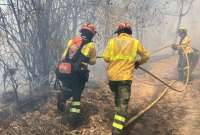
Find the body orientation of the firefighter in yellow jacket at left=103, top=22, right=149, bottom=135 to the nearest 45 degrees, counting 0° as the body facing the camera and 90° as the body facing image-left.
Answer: approximately 180°

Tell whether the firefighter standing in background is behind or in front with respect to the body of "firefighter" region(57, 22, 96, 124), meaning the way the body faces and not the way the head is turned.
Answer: in front

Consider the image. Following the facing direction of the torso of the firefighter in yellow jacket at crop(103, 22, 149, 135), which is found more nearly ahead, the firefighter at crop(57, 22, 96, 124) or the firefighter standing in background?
the firefighter standing in background

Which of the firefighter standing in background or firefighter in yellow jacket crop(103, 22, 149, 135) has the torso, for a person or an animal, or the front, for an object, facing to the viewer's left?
the firefighter standing in background

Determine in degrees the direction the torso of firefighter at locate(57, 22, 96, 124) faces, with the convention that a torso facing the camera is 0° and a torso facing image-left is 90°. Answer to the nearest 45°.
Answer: approximately 225°

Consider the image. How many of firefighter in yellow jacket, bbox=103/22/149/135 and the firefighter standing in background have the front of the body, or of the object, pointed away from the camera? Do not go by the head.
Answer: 1

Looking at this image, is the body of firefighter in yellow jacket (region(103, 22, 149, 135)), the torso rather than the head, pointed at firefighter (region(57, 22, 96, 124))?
no
